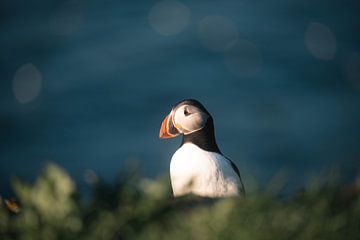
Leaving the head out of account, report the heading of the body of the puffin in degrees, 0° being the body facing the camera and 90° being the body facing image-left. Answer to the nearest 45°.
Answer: approximately 45°
